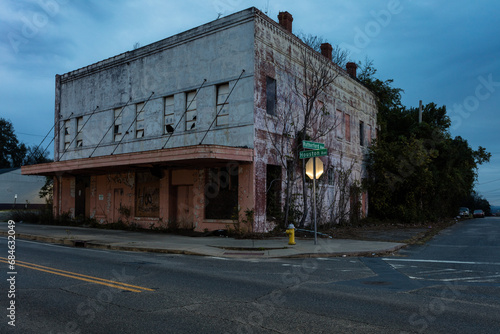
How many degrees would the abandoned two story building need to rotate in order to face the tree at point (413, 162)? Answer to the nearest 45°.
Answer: approximately 180°

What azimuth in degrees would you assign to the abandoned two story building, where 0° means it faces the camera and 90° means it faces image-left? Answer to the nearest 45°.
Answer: approximately 45°

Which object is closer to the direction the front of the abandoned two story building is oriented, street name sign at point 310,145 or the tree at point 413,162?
the street name sign

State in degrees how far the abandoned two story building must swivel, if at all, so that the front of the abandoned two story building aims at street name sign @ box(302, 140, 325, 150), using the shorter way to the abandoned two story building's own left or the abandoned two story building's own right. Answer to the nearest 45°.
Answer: approximately 90° to the abandoned two story building's own left
